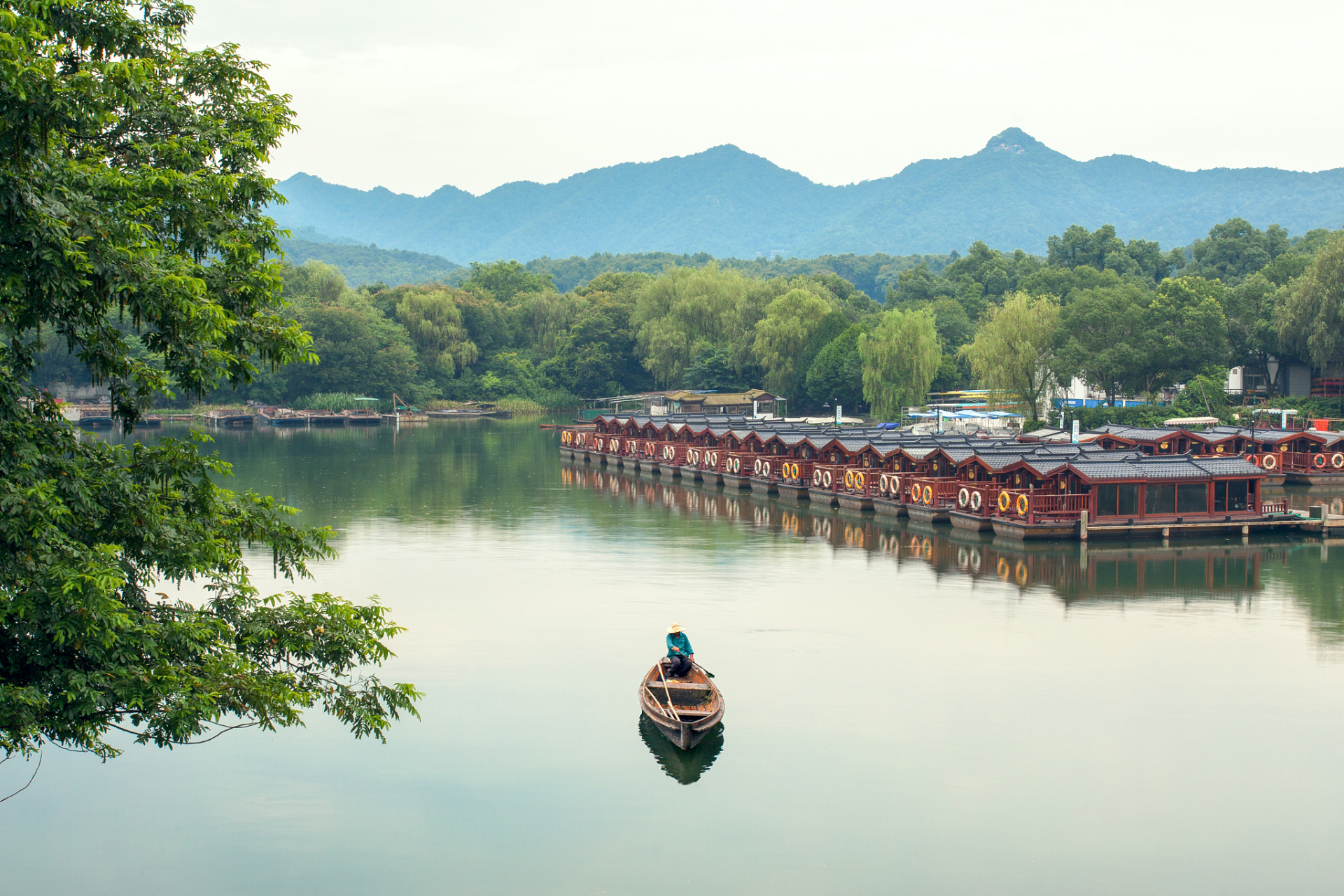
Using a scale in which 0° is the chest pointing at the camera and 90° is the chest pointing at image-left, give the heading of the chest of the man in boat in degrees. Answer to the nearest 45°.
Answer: approximately 0°

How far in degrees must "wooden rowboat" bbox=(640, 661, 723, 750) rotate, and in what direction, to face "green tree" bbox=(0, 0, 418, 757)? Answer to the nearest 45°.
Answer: approximately 45° to its right

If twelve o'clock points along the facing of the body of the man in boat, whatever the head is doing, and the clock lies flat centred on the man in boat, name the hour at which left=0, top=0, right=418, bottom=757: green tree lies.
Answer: The green tree is roughly at 1 o'clock from the man in boat.

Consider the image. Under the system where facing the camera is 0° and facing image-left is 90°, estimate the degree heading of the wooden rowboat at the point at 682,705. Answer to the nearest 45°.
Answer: approximately 0°
